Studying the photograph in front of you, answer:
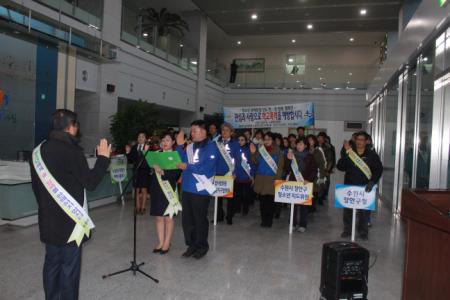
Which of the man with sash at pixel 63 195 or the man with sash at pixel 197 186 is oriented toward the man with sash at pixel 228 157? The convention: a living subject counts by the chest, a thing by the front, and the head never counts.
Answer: the man with sash at pixel 63 195

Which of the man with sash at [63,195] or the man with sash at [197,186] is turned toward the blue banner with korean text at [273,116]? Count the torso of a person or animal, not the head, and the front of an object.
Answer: the man with sash at [63,195]

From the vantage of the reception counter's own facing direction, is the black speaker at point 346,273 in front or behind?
in front

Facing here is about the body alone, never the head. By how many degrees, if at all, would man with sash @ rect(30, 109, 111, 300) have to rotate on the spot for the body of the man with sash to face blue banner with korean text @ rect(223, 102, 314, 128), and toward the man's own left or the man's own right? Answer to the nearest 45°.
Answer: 0° — they already face it

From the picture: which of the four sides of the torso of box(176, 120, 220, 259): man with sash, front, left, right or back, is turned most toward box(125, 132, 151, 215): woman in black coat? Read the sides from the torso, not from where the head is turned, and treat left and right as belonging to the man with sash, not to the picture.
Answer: right

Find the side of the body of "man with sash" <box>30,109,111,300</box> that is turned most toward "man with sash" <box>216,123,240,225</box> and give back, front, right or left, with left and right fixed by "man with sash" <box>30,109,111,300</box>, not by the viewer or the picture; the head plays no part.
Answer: front

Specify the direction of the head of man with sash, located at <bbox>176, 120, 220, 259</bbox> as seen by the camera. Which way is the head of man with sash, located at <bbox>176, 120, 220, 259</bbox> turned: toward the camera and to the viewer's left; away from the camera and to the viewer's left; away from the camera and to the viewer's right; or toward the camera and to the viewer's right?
toward the camera and to the viewer's left

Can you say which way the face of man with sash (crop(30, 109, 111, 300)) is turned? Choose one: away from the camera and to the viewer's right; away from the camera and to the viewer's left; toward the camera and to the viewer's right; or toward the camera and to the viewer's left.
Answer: away from the camera and to the viewer's right
